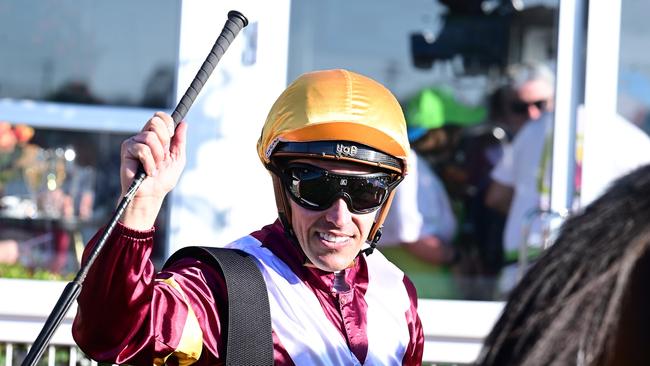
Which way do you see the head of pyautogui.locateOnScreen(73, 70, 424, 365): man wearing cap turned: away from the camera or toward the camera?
toward the camera

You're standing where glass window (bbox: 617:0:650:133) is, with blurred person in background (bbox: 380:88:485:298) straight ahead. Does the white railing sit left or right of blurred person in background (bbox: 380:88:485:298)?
left
